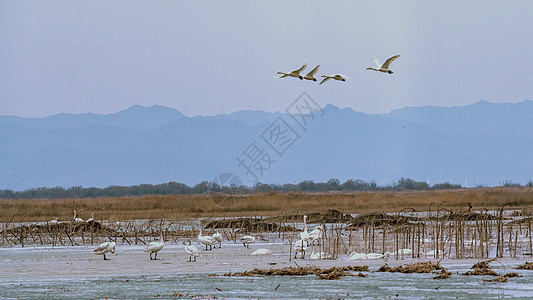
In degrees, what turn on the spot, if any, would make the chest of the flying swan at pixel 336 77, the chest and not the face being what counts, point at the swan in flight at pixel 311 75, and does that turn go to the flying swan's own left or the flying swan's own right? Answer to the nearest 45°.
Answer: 0° — it already faces it

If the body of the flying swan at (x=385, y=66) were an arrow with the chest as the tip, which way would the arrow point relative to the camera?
to the viewer's left

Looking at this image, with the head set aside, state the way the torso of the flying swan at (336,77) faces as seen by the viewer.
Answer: to the viewer's left

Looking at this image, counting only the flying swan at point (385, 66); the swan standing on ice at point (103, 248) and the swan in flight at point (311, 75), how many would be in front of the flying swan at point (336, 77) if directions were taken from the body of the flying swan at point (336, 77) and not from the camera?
2

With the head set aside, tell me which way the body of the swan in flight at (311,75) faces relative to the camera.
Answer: to the viewer's left

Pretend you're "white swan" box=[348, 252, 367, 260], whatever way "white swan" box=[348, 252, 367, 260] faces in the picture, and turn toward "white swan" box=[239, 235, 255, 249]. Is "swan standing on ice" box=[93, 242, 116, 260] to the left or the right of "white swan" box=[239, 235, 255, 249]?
left
